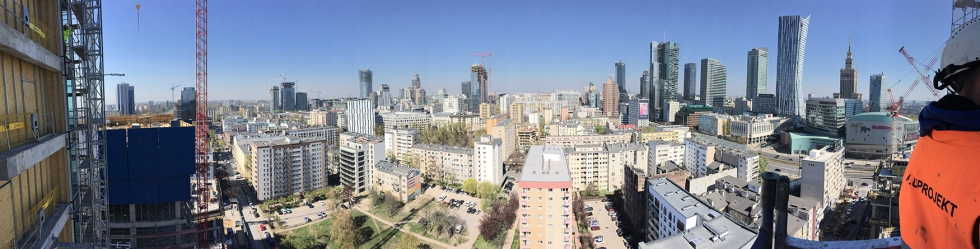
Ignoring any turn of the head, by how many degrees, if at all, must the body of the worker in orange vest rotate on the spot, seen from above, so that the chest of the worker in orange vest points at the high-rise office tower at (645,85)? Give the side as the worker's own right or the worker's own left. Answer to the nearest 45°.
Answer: approximately 90° to the worker's own left

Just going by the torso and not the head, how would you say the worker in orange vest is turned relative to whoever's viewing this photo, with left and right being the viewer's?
facing away from the viewer and to the right of the viewer

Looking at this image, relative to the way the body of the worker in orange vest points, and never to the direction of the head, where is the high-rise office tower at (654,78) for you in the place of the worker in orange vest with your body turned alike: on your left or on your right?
on your left

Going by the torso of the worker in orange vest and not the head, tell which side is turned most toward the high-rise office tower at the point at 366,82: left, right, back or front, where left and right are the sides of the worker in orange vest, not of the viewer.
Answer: left

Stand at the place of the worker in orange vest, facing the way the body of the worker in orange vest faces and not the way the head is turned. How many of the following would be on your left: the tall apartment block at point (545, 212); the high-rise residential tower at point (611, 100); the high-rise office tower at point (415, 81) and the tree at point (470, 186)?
4

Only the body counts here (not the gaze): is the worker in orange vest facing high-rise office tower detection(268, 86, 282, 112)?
no

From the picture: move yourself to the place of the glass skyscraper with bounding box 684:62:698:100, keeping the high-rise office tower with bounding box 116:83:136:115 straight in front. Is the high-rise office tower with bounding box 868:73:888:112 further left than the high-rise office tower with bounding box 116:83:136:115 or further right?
left

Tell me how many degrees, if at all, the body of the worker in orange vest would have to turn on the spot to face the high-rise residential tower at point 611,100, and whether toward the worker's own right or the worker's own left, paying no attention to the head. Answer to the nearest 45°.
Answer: approximately 90° to the worker's own left

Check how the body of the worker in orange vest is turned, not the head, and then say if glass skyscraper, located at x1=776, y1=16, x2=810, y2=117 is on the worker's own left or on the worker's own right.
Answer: on the worker's own left

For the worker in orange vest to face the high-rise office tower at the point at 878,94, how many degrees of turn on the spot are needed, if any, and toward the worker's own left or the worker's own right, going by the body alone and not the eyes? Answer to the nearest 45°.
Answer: approximately 45° to the worker's own left

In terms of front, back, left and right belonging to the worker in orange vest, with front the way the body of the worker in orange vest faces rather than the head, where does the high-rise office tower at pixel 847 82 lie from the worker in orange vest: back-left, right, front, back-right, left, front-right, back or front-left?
front-left

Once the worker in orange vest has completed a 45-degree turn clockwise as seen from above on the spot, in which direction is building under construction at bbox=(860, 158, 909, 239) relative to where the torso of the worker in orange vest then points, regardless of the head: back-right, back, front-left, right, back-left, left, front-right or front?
left

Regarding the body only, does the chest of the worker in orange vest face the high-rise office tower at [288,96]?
no

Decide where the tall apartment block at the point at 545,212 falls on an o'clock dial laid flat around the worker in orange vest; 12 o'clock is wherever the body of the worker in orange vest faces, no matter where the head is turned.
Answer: The tall apartment block is roughly at 9 o'clock from the worker in orange vest.

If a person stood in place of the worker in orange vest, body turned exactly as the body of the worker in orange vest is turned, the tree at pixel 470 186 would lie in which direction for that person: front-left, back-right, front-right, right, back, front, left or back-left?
left

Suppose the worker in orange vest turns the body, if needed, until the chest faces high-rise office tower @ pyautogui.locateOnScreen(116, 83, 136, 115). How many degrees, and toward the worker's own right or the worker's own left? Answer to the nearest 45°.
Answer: approximately 135° to the worker's own left

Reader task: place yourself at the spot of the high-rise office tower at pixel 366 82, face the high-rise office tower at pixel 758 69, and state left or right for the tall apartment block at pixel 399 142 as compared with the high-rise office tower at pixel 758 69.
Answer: right

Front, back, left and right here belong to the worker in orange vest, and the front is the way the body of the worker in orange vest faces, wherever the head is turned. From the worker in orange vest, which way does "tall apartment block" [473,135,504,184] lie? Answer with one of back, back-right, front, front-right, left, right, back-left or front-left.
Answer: left

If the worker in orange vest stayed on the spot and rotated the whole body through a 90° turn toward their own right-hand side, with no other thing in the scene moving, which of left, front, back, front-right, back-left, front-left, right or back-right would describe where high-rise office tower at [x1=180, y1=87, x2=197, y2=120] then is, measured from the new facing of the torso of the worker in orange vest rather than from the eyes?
back-right
